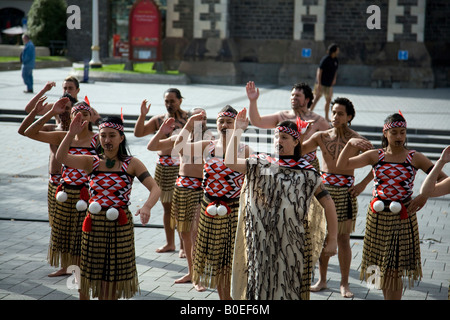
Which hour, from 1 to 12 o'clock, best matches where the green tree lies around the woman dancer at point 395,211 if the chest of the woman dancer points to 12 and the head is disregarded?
The green tree is roughly at 5 o'clock from the woman dancer.

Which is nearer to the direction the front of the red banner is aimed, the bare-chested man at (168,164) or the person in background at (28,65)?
the bare-chested man

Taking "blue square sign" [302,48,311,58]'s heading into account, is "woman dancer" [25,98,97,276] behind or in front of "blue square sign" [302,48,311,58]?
in front

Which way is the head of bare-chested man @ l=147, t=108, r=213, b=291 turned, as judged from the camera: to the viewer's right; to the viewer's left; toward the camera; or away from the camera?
toward the camera

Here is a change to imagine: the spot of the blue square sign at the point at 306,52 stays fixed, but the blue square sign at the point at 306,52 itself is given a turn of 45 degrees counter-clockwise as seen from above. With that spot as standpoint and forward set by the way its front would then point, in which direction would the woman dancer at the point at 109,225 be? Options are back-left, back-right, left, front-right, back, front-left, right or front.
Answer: front-right

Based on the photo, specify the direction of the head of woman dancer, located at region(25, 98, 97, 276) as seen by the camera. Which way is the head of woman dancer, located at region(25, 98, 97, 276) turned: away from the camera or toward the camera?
toward the camera

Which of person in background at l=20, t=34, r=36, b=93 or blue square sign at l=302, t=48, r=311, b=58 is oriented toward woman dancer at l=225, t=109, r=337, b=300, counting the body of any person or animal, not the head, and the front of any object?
the blue square sign

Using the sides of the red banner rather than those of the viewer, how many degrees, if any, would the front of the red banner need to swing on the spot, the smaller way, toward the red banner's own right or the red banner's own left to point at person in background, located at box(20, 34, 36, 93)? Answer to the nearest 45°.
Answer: approximately 45° to the red banner's own right

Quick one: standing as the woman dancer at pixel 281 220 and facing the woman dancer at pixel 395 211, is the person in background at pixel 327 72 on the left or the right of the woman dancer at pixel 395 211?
left

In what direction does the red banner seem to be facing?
toward the camera

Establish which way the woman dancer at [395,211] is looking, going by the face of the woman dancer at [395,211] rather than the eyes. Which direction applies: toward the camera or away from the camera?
toward the camera

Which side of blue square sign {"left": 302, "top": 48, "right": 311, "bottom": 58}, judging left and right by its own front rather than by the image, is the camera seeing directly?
front

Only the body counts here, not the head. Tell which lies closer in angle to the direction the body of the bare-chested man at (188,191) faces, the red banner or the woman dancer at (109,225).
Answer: the woman dancer

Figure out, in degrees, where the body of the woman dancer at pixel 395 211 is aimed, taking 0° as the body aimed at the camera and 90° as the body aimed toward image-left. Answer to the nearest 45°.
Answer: approximately 0°

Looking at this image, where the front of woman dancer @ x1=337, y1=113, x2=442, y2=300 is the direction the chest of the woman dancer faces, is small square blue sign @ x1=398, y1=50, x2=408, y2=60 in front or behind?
behind
